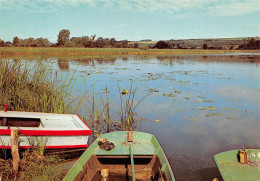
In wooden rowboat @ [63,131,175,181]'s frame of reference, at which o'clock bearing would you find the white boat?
The white boat is roughly at 10 o'clock from the wooden rowboat.

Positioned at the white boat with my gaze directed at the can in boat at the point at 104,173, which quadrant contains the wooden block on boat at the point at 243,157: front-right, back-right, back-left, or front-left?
front-left

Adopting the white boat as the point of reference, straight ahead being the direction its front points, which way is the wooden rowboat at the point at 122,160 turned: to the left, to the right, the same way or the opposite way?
to the left

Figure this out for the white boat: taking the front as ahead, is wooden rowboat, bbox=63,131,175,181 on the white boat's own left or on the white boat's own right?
on the white boat's own right

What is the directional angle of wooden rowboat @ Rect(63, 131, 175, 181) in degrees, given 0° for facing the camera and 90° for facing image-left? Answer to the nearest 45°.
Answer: approximately 180°

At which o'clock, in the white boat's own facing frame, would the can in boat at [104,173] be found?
The can in boat is roughly at 2 o'clock from the white boat.

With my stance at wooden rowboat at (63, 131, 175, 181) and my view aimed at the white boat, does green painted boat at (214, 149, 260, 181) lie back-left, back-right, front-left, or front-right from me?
back-right

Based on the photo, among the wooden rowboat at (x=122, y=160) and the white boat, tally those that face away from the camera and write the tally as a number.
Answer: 1

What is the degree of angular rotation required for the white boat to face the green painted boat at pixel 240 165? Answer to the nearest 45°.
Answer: approximately 45° to its right

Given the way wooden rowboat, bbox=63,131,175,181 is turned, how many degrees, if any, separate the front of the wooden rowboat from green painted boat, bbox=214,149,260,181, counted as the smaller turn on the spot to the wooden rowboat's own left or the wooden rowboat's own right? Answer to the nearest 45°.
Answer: approximately 90° to the wooden rowboat's own right

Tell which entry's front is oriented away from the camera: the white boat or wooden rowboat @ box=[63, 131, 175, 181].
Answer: the wooden rowboat

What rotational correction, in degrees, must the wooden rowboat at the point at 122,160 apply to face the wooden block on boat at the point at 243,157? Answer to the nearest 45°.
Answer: approximately 90° to its right

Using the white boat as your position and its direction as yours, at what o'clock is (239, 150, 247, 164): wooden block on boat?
The wooden block on boat is roughly at 1 o'clock from the white boat.

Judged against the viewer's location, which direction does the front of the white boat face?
facing to the right of the viewer
